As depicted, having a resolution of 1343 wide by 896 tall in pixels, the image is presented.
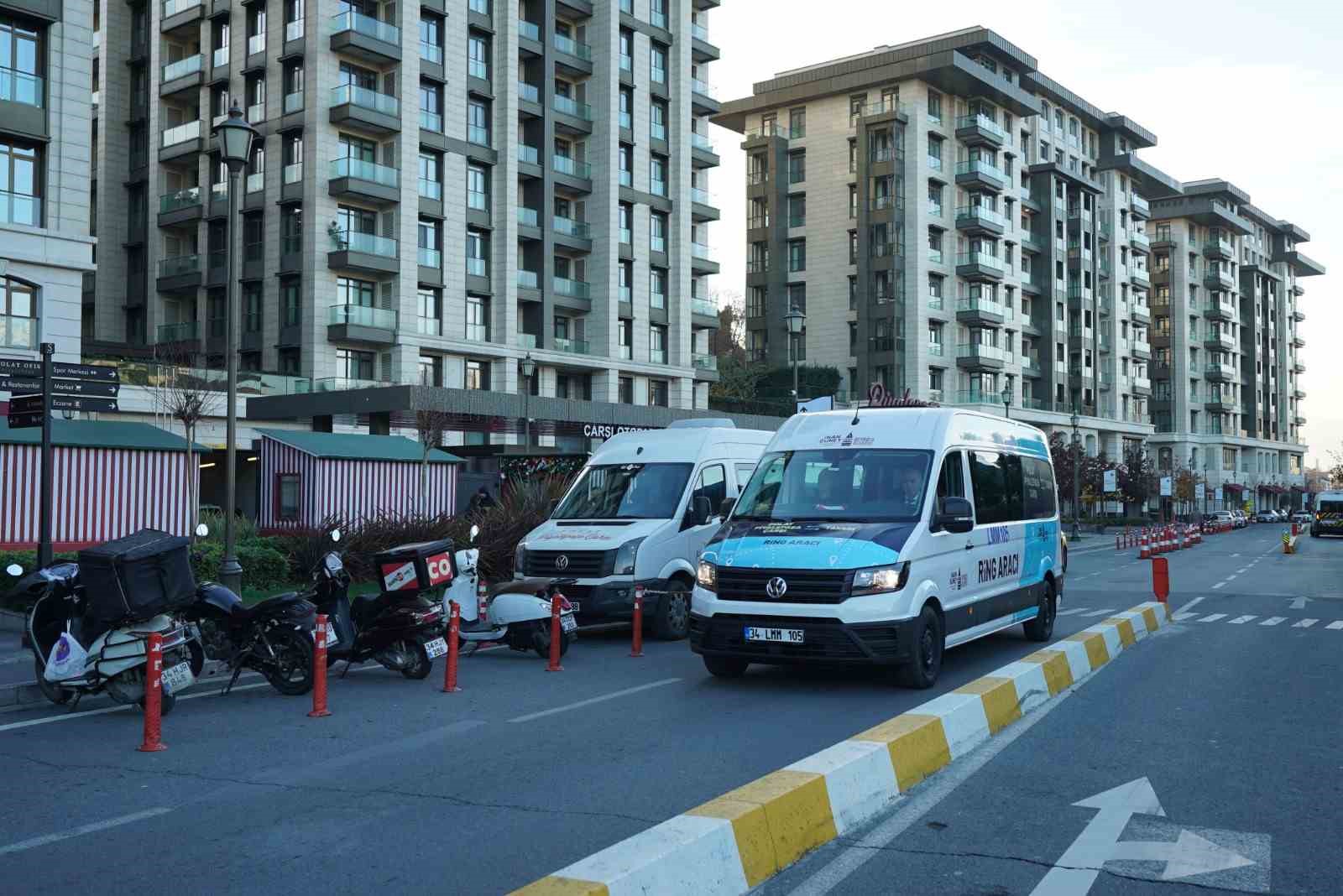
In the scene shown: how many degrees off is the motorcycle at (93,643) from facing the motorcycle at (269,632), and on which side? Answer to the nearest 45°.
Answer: approximately 135° to its right

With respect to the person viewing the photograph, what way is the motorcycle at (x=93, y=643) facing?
facing away from the viewer and to the left of the viewer

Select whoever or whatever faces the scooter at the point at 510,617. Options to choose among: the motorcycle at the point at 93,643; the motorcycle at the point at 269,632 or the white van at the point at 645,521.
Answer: the white van

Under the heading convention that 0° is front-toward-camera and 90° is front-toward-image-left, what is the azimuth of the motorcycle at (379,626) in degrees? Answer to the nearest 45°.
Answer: approximately 135°

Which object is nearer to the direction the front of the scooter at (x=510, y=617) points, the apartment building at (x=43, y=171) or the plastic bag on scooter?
the apartment building

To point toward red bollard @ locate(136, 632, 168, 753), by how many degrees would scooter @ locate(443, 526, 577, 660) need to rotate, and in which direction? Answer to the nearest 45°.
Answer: approximately 90° to its left

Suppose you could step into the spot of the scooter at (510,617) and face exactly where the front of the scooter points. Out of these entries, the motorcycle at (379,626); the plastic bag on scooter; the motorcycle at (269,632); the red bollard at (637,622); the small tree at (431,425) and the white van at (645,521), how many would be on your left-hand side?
3

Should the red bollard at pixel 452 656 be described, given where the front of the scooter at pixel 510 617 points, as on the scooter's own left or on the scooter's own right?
on the scooter's own left

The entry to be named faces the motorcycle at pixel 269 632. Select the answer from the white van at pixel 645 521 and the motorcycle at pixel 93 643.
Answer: the white van

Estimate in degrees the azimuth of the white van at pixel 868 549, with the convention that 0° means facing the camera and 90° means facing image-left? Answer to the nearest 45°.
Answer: approximately 45°

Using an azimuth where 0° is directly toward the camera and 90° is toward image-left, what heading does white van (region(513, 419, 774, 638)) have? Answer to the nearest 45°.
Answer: approximately 45°

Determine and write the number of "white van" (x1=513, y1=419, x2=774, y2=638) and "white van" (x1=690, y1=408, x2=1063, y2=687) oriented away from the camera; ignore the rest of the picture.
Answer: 0

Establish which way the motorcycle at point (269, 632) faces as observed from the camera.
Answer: facing away from the viewer and to the left of the viewer
